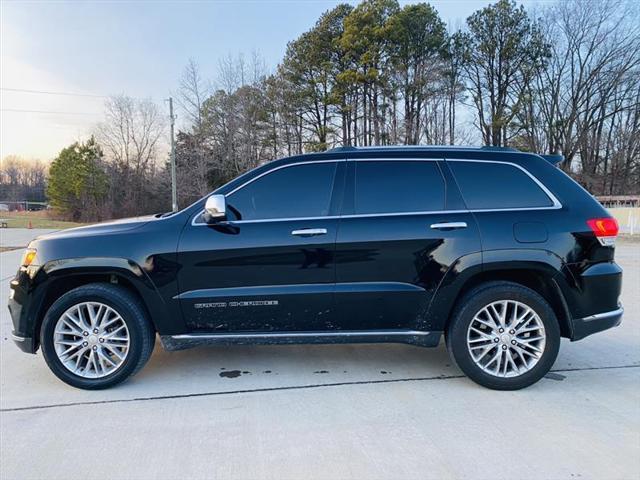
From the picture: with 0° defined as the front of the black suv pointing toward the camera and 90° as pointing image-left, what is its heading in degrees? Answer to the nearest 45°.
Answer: approximately 90°
